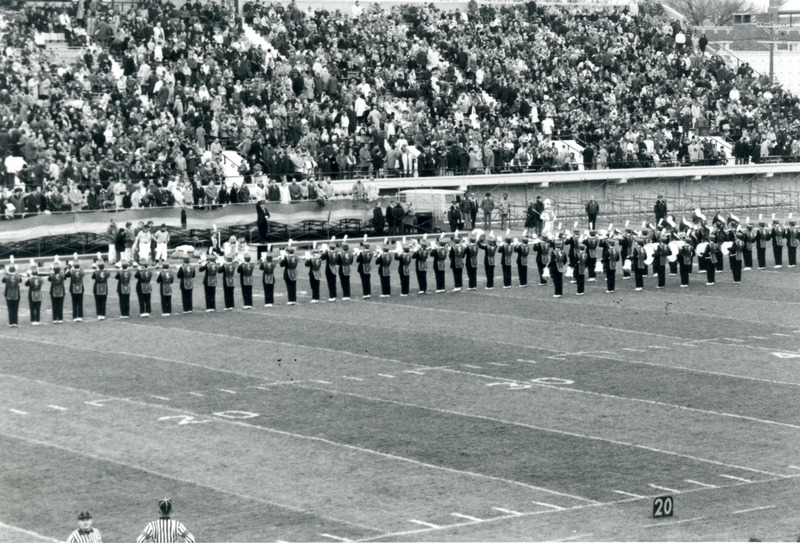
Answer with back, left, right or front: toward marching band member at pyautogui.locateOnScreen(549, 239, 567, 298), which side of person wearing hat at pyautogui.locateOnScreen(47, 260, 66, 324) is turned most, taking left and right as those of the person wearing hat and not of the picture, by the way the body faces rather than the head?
right

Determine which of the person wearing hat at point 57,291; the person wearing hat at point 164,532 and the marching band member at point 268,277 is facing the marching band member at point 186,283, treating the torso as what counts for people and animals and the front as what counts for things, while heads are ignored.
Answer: the person wearing hat at point 164,532

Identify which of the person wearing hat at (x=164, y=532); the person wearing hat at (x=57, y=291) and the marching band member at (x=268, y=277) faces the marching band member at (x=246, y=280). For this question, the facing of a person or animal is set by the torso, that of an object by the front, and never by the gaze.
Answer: the person wearing hat at (x=164, y=532)

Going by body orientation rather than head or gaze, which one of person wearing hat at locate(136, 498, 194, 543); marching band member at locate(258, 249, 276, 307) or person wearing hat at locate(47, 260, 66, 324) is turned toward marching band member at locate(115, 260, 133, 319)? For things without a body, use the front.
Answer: person wearing hat at locate(136, 498, 194, 543)
